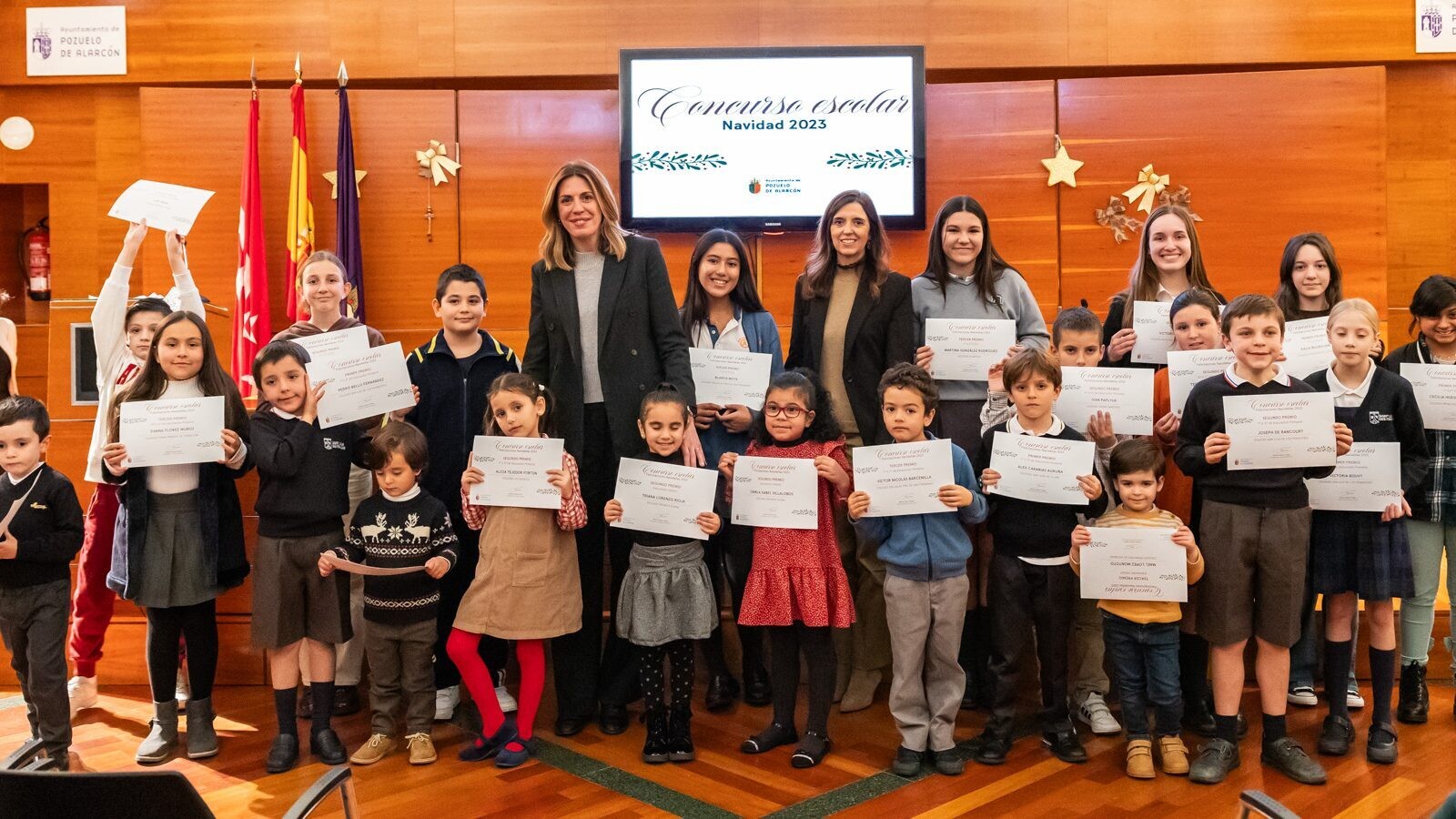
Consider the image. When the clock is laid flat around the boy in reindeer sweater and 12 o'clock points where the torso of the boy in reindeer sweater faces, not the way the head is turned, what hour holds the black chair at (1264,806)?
The black chair is roughly at 11 o'clock from the boy in reindeer sweater.

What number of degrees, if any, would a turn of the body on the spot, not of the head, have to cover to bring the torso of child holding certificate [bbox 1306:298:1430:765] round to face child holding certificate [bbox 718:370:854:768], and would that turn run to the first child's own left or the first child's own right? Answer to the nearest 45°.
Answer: approximately 45° to the first child's own right

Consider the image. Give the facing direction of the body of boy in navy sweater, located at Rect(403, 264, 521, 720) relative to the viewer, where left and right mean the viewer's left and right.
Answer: facing the viewer

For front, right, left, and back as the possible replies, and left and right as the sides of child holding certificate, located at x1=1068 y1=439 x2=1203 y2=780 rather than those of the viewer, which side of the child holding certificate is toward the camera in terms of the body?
front

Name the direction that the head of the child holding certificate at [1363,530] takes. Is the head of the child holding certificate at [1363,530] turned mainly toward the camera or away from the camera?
toward the camera

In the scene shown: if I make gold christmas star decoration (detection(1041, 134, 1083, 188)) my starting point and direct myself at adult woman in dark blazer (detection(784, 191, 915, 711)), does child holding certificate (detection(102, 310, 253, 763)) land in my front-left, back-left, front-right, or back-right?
front-right

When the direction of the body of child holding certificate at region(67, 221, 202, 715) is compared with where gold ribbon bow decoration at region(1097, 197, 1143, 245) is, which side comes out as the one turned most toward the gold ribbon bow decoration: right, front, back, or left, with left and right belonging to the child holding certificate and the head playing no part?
left

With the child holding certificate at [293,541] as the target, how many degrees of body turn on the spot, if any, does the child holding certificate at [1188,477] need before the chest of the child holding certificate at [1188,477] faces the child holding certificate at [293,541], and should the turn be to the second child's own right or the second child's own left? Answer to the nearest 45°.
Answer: approximately 45° to the second child's own right

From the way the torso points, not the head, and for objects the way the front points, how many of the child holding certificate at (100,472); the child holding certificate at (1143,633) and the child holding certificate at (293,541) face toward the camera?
3

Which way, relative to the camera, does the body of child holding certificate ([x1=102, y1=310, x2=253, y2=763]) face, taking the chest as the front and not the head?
toward the camera

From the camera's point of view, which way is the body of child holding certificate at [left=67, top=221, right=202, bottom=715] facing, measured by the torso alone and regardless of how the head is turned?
toward the camera

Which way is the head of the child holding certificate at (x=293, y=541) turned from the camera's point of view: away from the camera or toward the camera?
toward the camera

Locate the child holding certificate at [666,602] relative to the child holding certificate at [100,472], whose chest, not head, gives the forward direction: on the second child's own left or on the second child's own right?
on the second child's own left

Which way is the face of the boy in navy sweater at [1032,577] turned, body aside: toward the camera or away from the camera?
toward the camera

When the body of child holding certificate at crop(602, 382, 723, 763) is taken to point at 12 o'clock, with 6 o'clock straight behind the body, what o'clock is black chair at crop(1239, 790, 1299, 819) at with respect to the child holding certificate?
The black chair is roughly at 11 o'clock from the child holding certificate.
